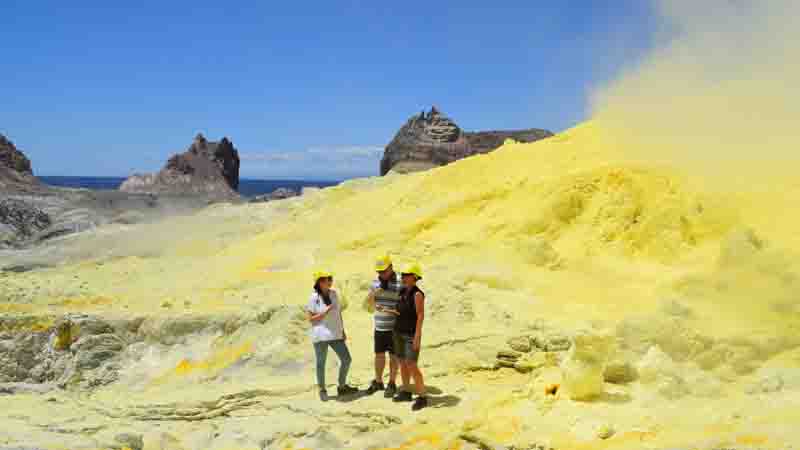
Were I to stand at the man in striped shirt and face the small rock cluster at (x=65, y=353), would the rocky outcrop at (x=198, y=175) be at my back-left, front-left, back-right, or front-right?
front-right

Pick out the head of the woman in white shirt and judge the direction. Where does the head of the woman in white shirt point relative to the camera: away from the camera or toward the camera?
toward the camera

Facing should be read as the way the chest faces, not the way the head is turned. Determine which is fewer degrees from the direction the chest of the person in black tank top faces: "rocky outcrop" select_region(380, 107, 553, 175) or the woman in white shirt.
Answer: the woman in white shirt

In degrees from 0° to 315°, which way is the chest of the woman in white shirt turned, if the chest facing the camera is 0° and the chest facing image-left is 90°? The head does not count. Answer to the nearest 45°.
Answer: approximately 315°

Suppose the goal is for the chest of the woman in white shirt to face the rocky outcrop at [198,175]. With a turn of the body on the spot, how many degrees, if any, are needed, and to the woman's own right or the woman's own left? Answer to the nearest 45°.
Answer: approximately 135° to the woman's own left

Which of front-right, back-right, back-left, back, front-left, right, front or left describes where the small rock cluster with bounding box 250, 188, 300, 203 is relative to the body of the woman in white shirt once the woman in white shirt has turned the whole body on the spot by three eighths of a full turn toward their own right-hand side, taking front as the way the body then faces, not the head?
right

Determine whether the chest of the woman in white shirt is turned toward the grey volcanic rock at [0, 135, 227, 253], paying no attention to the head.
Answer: no

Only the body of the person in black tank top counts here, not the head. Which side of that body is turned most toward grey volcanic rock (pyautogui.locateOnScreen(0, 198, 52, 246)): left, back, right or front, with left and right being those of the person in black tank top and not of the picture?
right

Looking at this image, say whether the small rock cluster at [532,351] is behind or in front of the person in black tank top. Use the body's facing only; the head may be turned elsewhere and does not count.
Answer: behind

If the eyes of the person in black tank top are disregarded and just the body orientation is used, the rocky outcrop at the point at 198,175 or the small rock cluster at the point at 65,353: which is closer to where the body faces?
the small rock cluster

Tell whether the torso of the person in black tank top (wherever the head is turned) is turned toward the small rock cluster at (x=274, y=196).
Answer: no

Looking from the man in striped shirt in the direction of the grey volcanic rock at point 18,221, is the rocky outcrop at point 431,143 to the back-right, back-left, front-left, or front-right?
front-right

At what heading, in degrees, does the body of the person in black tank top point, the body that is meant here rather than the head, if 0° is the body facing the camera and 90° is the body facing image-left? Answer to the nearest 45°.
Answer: approximately 45°

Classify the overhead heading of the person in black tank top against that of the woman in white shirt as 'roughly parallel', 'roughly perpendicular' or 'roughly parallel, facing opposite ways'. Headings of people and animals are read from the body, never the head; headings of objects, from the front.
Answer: roughly perpendicular

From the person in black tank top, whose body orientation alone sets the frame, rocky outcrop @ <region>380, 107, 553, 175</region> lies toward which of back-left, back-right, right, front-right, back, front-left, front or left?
back-right

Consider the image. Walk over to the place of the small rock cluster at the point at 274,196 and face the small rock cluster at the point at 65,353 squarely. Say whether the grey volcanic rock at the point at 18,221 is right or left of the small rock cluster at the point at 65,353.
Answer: right

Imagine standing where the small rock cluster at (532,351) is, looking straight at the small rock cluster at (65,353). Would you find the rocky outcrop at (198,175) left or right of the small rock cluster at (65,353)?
right

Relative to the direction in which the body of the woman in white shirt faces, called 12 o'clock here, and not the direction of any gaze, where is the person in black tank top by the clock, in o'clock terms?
The person in black tank top is roughly at 12 o'clock from the woman in white shirt.
